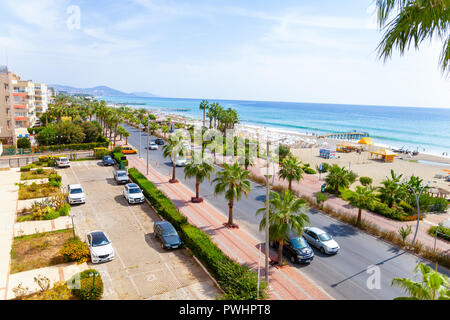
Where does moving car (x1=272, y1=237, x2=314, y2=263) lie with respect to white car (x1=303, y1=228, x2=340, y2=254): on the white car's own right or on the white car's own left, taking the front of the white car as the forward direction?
on the white car's own right

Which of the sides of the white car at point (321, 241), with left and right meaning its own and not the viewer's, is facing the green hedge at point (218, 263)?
right

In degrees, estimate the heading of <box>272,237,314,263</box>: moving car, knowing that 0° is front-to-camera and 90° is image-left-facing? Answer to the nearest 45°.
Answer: approximately 315°

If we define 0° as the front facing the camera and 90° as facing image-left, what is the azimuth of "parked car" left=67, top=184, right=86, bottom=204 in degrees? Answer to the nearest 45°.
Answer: approximately 0°

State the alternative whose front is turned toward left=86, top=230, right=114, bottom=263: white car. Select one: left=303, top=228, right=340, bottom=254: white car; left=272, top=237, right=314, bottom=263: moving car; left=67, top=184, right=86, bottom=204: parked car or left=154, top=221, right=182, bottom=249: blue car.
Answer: the parked car

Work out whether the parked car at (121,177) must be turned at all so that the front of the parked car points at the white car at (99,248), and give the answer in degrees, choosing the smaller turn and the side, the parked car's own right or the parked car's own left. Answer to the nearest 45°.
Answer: approximately 45° to the parked car's own right

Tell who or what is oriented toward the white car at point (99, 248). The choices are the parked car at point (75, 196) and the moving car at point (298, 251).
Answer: the parked car

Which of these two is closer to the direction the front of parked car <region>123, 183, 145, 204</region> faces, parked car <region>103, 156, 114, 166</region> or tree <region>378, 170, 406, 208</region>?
the tree
